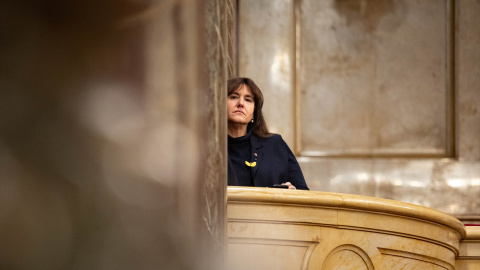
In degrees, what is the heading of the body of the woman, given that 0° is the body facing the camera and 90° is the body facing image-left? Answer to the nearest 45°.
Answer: approximately 45°
